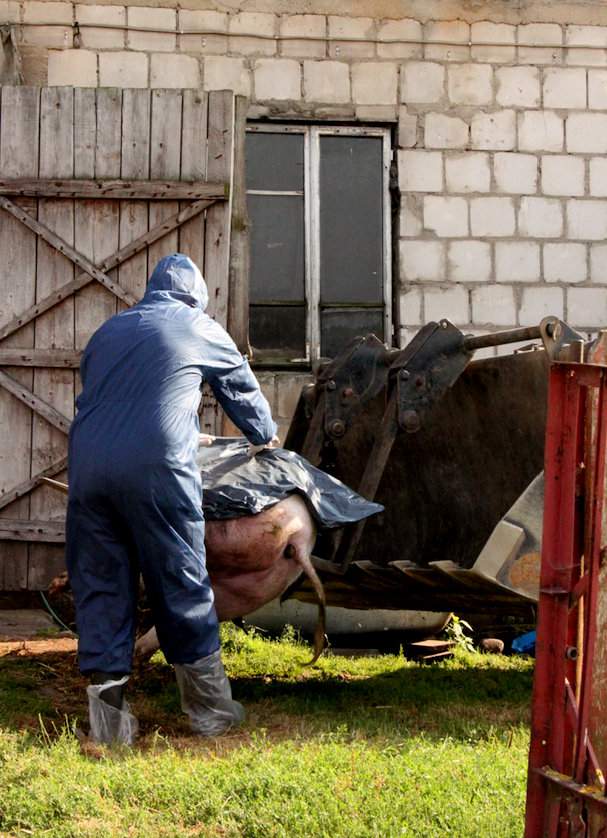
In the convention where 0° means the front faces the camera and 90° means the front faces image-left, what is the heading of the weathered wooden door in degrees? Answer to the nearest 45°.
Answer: approximately 0°

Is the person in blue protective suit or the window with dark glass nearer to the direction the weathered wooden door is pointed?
the person in blue protective suit

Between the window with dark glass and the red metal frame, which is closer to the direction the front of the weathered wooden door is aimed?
the red metal frame

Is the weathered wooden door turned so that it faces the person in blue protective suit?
yes

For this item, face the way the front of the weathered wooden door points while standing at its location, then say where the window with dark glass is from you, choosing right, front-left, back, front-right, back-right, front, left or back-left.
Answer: back-left

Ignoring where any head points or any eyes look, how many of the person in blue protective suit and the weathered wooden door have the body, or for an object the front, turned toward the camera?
1

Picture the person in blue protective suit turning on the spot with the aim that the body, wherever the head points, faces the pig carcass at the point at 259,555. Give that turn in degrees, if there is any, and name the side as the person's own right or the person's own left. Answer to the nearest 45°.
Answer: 0° — they already face it

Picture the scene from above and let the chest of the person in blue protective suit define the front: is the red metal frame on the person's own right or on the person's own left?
on the person's own right

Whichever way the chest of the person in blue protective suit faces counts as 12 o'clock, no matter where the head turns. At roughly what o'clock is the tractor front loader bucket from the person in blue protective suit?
The tractor front loader bucket is roughly at 12 o'clock from the person in blue protective suit.

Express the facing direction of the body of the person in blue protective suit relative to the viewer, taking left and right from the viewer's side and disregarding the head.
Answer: facing away from the viewer and to the right of the viewer

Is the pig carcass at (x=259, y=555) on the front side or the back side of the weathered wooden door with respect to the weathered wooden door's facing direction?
on the front side

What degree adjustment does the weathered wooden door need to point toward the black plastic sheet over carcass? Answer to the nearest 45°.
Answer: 0° — it already faces it
